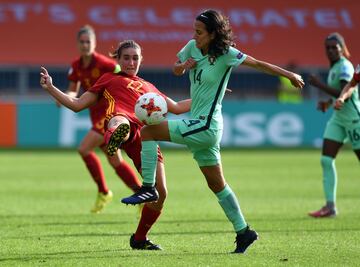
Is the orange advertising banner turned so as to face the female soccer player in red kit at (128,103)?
yes

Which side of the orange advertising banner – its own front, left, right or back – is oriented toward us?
front

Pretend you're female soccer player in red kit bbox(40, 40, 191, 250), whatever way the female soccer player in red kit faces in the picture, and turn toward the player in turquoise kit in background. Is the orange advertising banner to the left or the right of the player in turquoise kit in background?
left

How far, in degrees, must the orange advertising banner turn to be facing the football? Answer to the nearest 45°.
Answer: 0° — it already faces it

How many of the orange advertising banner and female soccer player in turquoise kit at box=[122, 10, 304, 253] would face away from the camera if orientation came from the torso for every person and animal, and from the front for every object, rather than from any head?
0

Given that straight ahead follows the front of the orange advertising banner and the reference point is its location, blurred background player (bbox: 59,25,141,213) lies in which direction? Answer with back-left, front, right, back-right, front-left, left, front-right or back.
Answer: front

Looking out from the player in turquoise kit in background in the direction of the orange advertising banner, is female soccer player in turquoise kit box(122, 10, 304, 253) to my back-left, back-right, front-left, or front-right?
back-left

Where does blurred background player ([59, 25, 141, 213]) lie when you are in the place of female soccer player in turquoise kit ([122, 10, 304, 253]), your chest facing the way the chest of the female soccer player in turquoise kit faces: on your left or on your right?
on your right

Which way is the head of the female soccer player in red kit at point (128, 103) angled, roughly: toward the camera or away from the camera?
toward the camera

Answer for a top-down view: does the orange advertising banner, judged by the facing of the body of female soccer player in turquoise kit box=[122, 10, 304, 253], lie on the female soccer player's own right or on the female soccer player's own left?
on the female soccer player's own right

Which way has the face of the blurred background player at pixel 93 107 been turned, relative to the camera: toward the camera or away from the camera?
toward the camera

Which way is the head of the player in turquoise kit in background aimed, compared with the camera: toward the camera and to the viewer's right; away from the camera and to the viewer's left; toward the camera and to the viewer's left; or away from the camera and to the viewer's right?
toward the camera and to the viewer's left

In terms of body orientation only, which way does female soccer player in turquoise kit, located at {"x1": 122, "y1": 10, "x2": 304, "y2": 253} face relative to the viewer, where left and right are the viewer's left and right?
facing the viewer and to the left of the viewer

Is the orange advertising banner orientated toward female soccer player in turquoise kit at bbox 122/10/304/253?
yes

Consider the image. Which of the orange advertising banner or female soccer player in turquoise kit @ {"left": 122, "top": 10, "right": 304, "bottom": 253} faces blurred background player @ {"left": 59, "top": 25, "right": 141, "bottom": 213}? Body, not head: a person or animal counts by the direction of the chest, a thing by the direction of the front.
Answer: the orange advertising banner

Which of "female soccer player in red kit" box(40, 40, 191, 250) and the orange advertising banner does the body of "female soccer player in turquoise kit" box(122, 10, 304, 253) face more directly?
the female soccer player in red kit

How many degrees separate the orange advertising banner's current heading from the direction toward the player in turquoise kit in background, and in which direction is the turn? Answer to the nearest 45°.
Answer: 0° — it already faces them
